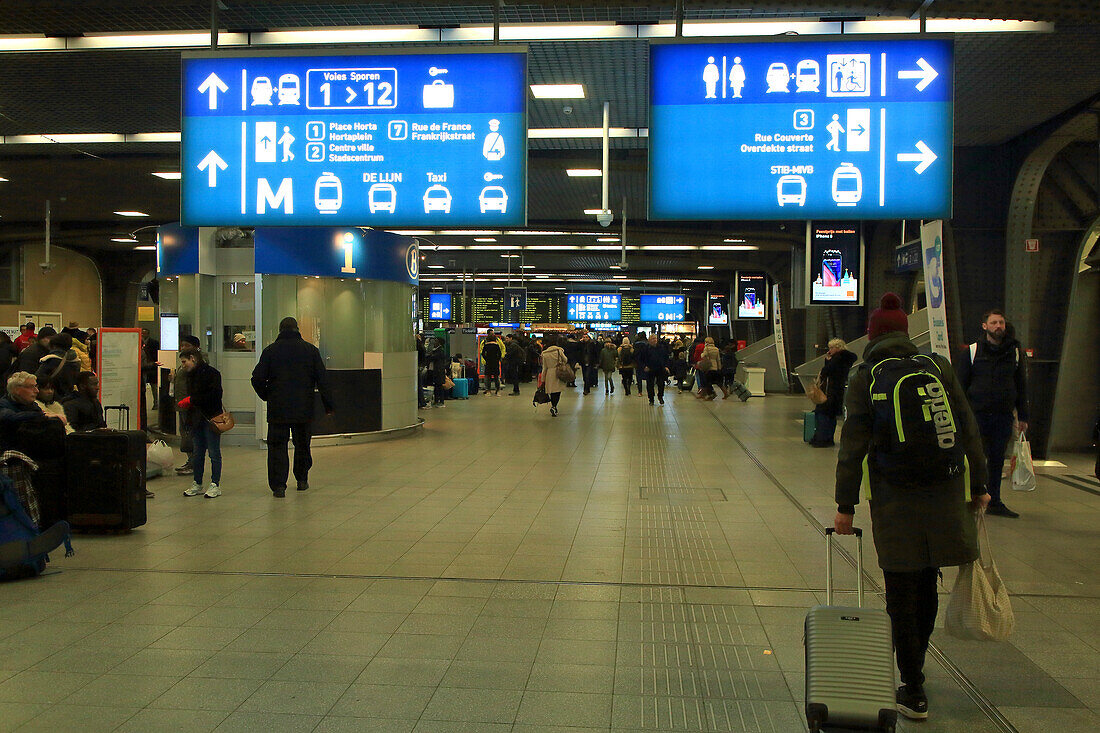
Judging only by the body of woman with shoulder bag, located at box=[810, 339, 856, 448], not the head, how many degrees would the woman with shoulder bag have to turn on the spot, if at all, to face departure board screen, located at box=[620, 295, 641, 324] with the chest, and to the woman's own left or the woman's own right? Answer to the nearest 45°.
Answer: approximately 90° to the woman's own right

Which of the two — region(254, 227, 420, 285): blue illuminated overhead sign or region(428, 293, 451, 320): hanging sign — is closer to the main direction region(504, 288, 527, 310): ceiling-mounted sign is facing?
the blue illuminated overhead sign

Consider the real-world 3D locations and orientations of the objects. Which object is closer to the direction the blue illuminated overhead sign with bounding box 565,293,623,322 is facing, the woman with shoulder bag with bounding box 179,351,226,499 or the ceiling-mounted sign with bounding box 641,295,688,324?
the woman with shoulder bag

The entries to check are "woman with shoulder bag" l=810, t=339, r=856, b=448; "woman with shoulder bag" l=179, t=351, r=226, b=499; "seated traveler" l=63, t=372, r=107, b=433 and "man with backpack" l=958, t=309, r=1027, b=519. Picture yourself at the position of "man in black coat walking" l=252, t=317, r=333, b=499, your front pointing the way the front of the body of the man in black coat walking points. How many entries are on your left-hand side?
2

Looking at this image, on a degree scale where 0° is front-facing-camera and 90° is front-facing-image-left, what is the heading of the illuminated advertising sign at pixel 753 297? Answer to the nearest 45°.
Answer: approximately 0°

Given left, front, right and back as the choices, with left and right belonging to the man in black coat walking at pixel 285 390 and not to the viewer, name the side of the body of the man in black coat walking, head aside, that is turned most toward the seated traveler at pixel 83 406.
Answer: left

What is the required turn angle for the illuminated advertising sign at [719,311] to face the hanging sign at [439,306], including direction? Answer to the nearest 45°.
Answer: approximately 90° to its right

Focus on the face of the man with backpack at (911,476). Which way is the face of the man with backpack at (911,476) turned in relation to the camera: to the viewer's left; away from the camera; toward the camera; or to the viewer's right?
away from the camera

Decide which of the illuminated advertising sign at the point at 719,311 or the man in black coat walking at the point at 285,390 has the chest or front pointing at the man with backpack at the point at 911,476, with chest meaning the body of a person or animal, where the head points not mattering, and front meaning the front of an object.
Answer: the illuminated advertising sign

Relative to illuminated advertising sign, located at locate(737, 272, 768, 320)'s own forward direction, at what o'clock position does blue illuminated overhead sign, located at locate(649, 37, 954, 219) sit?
The blue illuminated overhead sign is roughly at 12 o'clock from the illuminated advertising sign.

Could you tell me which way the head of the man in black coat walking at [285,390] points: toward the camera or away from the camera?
away from the camera

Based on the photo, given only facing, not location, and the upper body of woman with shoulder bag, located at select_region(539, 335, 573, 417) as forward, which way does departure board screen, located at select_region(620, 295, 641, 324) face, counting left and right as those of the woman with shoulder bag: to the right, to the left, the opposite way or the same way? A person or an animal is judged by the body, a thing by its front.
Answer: the opposite way

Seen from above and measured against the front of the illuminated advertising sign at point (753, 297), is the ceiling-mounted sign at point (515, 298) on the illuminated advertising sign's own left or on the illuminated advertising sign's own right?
on the illuminated advertising sign's own right
